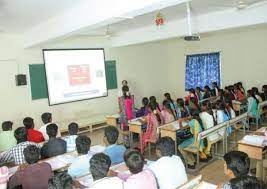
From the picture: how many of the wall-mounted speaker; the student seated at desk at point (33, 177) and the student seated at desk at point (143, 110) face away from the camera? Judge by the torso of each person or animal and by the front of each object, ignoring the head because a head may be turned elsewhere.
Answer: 1

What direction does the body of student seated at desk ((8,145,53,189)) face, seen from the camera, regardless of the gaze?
away from the camera

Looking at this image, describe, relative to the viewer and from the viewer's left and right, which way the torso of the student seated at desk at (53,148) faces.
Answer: facing away from the viewer

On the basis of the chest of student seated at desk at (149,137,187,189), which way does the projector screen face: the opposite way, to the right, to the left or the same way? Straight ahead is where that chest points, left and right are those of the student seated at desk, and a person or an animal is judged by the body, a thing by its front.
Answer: the opposite way

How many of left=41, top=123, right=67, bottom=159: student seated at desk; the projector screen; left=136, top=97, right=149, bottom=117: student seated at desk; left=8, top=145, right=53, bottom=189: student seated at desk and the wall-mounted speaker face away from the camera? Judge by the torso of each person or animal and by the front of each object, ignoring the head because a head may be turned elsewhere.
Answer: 2

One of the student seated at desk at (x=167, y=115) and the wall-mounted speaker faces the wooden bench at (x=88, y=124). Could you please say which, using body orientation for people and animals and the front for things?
the student seated at desk

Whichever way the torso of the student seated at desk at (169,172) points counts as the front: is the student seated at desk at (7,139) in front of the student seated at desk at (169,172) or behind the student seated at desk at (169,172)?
in front

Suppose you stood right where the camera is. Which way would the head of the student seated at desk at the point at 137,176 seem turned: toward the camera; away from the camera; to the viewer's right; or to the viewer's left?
away from the camera

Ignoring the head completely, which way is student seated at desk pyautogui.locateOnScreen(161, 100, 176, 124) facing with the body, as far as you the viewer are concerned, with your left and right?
facing away from the viewer and to the left of the viewer

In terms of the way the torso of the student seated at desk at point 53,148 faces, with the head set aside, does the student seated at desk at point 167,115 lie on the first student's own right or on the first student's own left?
on the first student's own right

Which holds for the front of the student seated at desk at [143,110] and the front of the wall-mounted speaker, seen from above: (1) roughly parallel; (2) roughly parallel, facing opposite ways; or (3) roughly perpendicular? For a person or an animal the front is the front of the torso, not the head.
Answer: roughly perpendicular

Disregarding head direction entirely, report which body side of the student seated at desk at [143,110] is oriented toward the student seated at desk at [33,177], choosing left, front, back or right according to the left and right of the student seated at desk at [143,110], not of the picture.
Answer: left

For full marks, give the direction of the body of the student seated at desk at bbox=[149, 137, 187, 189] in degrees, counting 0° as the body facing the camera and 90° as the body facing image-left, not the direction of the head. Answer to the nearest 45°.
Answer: approximately 135°

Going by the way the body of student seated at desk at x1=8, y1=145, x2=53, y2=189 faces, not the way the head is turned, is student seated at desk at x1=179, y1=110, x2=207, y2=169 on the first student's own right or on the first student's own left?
on the first student's own right

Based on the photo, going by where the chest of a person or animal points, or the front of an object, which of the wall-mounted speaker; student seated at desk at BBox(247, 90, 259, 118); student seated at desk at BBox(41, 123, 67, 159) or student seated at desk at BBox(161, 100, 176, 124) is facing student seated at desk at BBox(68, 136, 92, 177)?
the wall-mounted speaker

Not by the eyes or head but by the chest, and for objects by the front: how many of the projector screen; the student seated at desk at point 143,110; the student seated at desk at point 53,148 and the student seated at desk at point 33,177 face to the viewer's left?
1

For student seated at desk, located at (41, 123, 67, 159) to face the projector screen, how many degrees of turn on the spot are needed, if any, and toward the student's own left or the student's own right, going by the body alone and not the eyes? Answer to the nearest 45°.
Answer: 0° — they already face it

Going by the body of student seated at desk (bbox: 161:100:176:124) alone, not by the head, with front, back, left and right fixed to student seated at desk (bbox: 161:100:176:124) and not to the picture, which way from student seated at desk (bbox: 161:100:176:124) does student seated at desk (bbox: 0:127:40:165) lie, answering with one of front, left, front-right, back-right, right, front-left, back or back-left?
left
